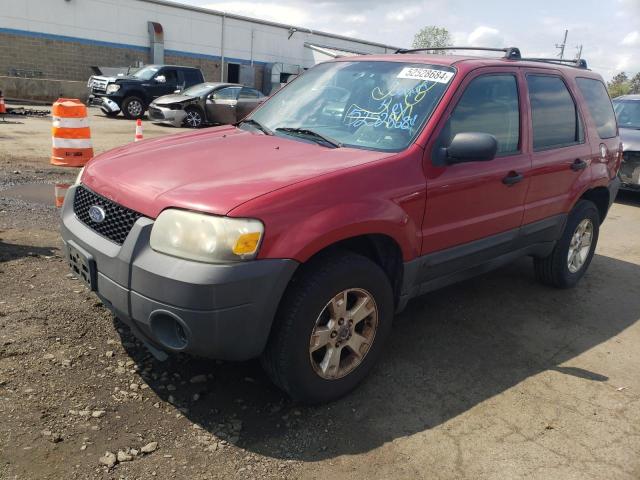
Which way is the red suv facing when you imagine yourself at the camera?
facing the viewer and to the left of the viewer

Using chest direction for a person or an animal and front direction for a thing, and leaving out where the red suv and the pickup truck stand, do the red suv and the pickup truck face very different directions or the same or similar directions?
same or similar directions

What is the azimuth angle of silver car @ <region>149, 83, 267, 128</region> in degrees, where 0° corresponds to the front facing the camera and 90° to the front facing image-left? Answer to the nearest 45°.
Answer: approximately 45°

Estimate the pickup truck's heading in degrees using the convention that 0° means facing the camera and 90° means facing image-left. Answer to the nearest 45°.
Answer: approximately 45°

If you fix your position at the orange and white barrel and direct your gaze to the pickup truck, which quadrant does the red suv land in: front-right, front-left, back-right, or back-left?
back-right

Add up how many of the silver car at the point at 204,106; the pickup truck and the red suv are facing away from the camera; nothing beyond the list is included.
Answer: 0

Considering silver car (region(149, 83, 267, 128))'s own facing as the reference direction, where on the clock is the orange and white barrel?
The orange and white barrel is roughly at 11 o'clock from the silver car.

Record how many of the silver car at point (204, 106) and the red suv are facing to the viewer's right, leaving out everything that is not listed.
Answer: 0

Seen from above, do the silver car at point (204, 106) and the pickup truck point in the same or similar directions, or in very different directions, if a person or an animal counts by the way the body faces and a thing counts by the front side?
same or similar directions

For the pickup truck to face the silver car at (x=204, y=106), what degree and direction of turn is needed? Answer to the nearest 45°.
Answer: approximately 90° to its left

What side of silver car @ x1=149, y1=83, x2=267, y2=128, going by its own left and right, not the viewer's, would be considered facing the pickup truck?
right

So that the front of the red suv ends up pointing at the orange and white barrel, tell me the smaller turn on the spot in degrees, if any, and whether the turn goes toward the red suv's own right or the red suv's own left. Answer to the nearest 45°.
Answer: approximately 90° to the red suv's own right
